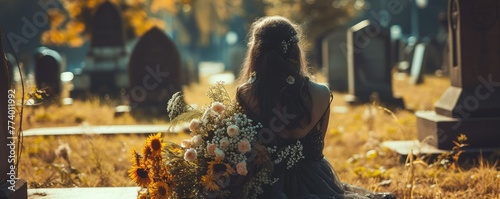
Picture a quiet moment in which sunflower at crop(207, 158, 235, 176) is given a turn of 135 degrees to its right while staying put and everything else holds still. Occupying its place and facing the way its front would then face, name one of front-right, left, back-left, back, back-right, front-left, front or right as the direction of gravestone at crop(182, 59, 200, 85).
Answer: front-right

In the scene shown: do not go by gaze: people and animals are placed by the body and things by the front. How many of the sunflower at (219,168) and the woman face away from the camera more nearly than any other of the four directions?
1

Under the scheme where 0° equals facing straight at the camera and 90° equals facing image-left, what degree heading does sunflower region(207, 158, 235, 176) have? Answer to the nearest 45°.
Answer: approximately 0°

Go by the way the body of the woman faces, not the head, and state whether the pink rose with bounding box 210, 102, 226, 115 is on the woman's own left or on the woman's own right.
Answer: on the woman's own left

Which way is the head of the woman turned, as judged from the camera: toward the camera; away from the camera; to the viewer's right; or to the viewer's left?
away from the camera

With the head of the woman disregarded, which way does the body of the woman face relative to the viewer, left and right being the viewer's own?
facing away from the viewer

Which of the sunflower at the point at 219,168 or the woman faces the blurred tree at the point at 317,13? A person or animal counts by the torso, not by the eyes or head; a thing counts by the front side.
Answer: the woman

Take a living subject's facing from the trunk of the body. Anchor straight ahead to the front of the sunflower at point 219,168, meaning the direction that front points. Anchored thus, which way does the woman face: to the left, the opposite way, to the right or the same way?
the opposite way

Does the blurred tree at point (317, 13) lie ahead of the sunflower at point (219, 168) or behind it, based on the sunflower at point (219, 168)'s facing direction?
behind

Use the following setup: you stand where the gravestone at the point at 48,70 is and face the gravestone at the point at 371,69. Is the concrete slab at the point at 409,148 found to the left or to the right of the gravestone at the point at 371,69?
right
